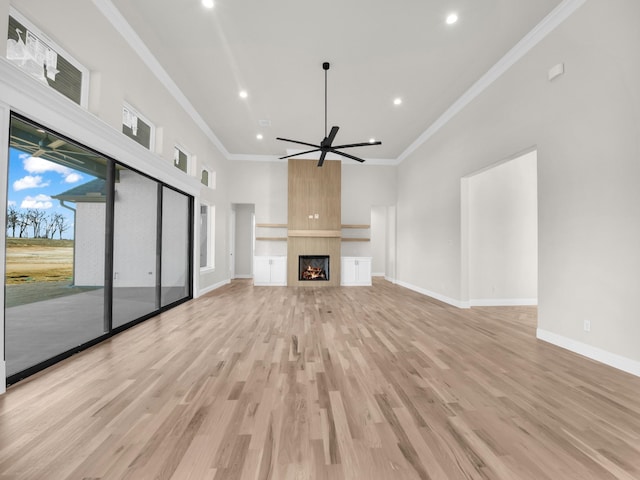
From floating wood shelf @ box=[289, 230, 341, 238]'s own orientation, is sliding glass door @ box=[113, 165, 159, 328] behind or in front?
in front

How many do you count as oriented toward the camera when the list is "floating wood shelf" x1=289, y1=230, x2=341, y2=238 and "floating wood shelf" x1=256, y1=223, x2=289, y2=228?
2

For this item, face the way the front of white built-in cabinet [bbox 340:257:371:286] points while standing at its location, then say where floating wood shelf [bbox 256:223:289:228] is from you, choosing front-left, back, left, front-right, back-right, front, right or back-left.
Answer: right

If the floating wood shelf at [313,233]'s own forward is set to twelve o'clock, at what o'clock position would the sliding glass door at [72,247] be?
The sliding glass door is roughly at 1 o'clock from the floating wood shelf.

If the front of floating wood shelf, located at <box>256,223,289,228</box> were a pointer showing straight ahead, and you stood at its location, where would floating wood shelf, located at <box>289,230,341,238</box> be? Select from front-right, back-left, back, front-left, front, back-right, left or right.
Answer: front-left

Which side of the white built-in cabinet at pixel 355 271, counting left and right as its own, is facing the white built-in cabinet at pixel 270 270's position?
right

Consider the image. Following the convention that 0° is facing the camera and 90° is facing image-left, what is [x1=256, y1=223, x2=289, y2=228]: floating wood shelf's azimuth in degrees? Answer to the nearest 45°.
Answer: approximately 0°

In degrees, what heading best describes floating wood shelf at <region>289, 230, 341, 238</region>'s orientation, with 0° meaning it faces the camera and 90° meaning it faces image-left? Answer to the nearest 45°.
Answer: approximately 0°
